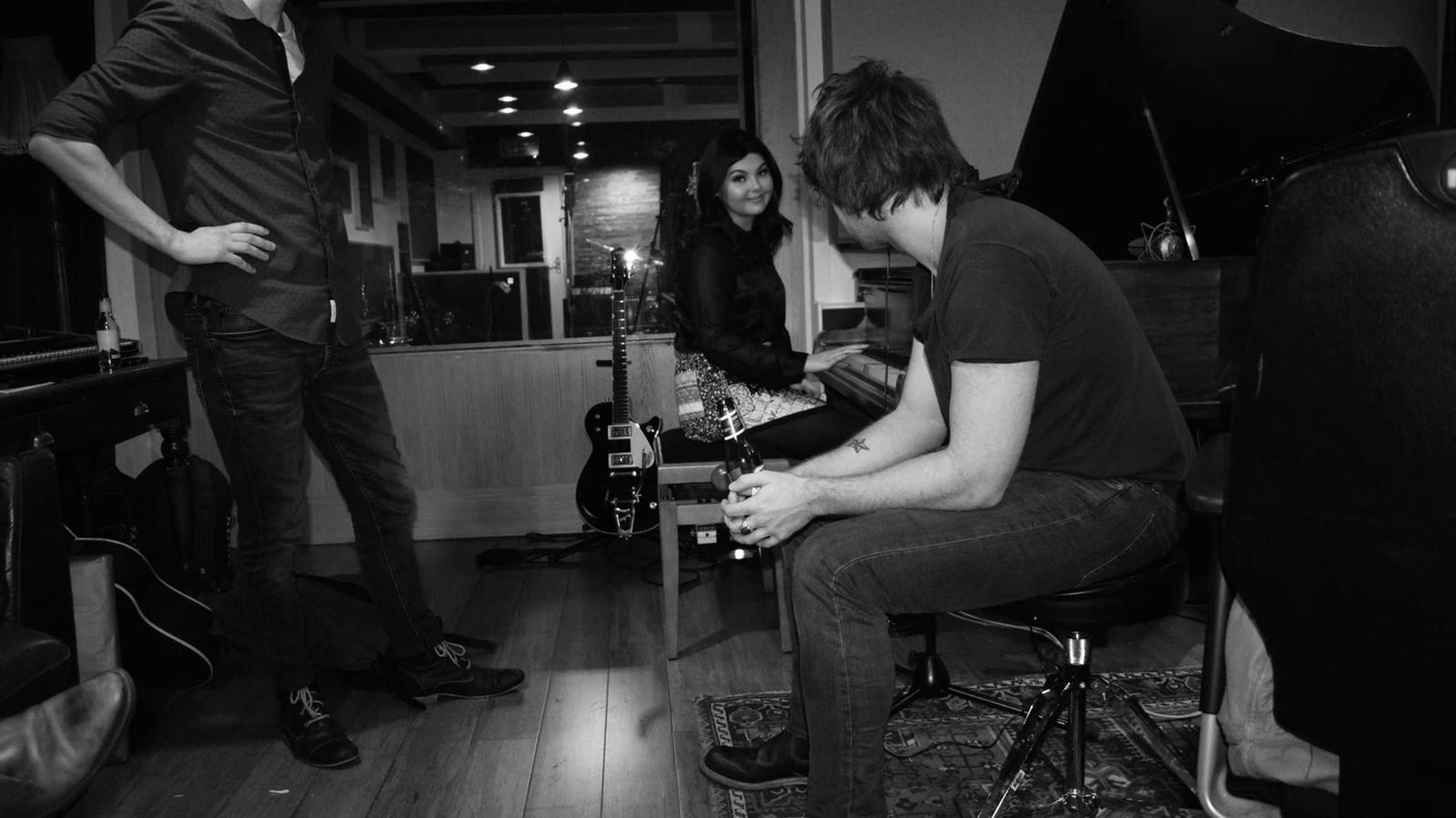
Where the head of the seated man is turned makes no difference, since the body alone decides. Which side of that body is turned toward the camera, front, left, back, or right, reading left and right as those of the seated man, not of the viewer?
left

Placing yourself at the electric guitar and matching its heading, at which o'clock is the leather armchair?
The leather armchair is roughly at 1 o'clock from the electric guitar.

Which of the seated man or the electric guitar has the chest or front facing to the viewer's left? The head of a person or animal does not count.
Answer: the seated man

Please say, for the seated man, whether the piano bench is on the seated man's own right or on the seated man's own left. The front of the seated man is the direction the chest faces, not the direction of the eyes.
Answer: on the seated man's own right

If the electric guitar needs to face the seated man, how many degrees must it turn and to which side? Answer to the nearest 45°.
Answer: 0° — it already faces them

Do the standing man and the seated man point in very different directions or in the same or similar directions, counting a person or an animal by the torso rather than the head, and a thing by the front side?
very different directions

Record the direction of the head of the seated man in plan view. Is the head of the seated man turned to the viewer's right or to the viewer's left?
to the viewer's left

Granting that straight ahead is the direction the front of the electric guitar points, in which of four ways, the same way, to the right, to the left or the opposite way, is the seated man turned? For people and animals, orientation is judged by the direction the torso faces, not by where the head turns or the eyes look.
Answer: to the right

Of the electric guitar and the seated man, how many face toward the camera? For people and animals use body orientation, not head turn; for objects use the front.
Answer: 1

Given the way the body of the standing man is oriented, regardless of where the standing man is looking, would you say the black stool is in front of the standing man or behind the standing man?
in front

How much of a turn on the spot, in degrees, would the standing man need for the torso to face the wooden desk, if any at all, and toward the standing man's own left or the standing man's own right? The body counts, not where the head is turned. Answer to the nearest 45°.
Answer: approximately 180°
